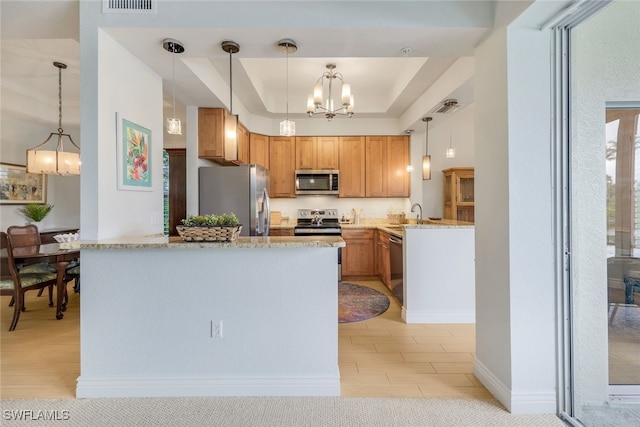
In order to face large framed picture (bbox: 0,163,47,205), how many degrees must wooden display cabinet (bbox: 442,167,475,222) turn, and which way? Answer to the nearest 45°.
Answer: approximately 90° to its right

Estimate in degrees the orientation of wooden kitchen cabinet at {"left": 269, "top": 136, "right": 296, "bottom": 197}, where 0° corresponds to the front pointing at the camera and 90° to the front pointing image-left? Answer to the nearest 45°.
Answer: approximately 0°

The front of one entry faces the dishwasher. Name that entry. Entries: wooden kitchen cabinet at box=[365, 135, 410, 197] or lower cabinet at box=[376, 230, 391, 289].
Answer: the wooden kitchen cabinet

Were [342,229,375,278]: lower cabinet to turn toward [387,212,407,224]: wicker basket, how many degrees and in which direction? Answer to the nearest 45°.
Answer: approximately 135° to its left

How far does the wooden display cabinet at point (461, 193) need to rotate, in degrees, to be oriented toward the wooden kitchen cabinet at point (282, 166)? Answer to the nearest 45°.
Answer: approximately 90° to its right

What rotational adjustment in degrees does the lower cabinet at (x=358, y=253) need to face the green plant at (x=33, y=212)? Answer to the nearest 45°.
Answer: approximately 90° to its right

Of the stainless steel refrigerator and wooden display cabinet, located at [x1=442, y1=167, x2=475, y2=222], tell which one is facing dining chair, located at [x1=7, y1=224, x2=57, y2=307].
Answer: the wooden display cabinet

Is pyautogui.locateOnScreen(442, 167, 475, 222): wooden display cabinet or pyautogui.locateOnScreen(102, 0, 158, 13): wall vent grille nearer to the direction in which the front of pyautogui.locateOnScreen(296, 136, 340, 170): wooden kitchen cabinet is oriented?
the wall vent grille

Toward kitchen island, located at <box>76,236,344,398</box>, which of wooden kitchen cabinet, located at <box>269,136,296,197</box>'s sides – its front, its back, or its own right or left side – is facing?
front

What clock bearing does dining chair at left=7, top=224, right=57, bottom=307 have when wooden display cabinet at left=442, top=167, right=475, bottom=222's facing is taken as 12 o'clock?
The dining chair is roughly at 2 o'clock from the wooden display cabinet.

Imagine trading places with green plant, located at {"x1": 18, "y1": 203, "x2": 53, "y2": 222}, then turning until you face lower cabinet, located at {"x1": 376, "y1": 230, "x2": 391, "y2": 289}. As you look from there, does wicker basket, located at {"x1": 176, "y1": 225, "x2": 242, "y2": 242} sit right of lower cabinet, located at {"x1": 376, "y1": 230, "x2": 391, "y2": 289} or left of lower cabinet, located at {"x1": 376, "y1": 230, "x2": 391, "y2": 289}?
right

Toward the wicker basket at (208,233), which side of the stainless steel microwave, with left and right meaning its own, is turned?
front

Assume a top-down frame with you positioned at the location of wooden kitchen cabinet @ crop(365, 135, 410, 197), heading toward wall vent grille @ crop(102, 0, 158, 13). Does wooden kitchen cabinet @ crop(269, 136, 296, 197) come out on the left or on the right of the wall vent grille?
right

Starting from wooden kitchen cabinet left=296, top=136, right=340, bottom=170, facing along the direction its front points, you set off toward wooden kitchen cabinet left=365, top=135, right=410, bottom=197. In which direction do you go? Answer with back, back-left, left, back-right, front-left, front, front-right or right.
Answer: left
